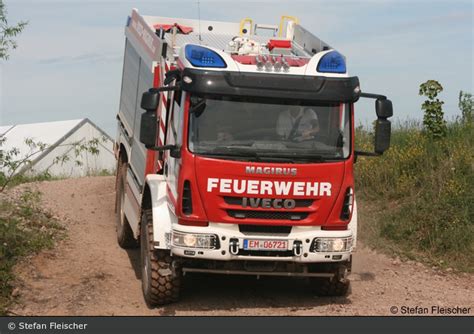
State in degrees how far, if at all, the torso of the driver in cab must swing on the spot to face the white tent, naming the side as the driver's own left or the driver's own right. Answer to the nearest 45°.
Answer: approximately 135° to the driver's own right

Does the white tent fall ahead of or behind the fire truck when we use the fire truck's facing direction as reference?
behind

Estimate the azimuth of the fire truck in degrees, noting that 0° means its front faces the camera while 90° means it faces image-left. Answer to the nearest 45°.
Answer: approximately 0°

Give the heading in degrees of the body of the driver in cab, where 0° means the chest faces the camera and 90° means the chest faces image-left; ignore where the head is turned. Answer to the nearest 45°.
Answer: approximately 0°

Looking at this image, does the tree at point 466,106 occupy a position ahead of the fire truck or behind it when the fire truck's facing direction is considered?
behind
